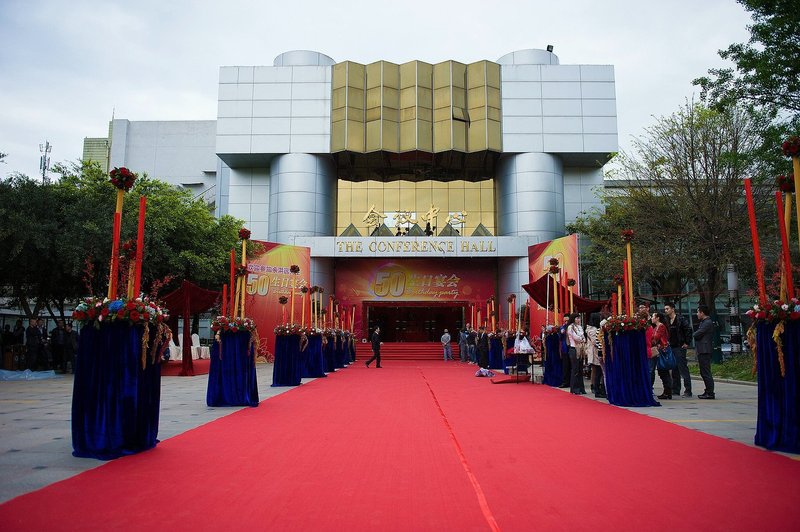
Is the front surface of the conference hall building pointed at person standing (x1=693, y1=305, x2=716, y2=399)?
yes

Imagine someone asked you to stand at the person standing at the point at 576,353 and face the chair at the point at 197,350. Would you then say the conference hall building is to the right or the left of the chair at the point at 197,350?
right

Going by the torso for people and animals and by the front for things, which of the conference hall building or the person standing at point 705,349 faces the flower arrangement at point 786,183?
the conference hall building

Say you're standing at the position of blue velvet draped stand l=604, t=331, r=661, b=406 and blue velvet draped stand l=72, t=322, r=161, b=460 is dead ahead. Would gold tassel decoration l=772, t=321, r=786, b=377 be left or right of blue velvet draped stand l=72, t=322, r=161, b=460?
left

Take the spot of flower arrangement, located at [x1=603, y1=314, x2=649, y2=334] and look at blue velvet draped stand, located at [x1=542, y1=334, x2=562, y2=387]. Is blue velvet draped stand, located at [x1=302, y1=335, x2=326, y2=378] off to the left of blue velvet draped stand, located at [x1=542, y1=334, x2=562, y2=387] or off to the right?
left

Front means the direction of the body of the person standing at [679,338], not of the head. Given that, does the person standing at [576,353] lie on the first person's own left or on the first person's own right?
on the first person's own right

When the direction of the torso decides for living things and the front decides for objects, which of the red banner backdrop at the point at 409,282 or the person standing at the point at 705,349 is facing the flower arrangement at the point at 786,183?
the red banner backdrop
